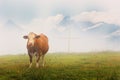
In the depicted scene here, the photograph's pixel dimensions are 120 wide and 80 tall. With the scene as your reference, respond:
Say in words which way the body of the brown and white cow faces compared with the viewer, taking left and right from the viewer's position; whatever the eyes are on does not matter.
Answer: facing the viewer and to the left of the viewer
